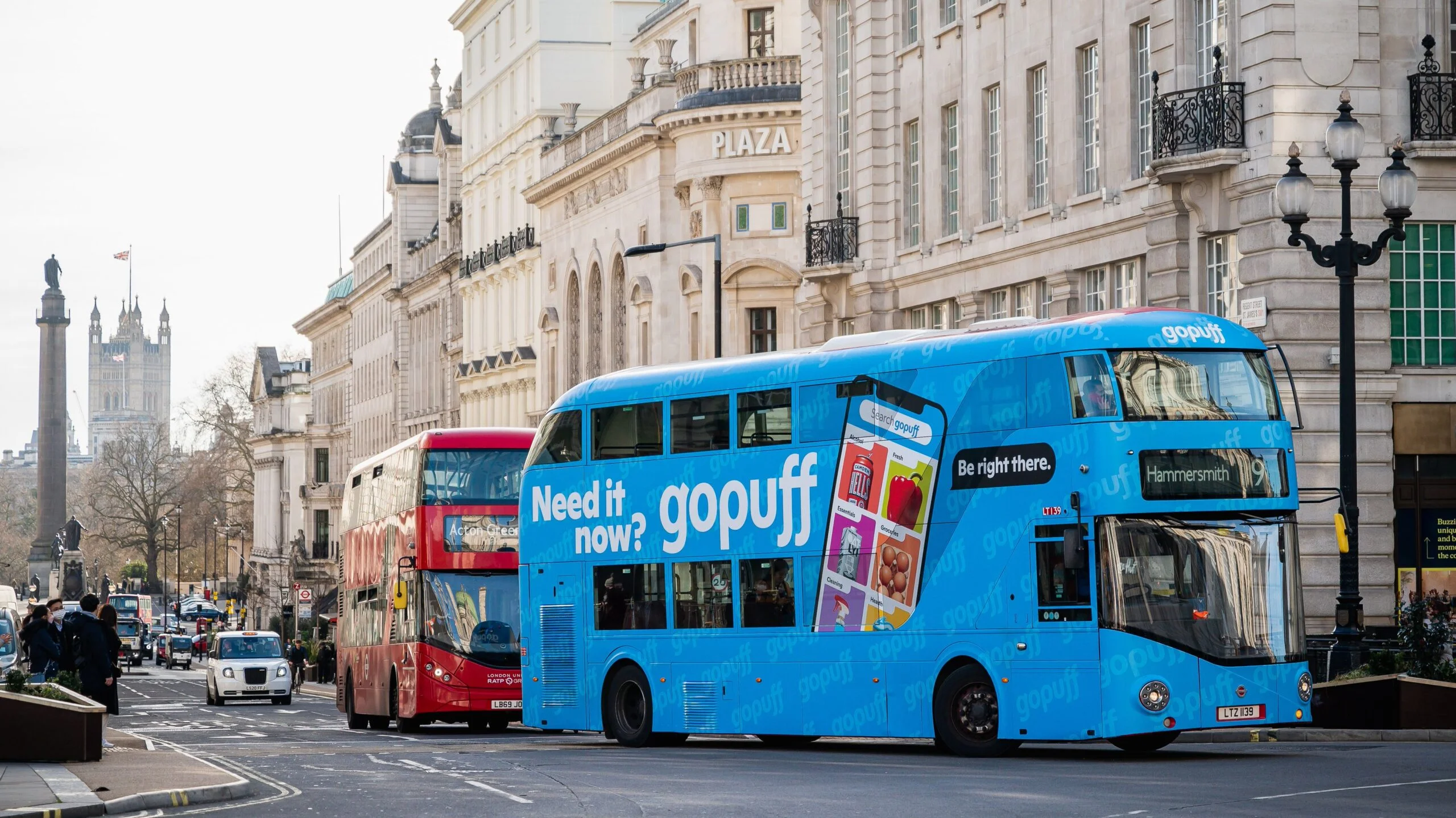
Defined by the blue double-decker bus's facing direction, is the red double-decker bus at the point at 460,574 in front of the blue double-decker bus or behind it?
behind

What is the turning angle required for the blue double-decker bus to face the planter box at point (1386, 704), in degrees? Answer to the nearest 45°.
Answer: approximately 90° to its left

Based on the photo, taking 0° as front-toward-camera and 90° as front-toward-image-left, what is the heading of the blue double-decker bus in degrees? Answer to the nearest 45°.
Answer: approximately 315°

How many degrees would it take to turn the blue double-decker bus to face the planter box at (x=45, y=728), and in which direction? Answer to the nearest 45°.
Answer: approximately 135° to its right

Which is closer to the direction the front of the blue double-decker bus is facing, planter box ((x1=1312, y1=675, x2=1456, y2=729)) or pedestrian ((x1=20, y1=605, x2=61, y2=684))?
the planter box

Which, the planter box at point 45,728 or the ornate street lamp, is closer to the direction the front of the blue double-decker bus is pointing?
the ornate street lamp

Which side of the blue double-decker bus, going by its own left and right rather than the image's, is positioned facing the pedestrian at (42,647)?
back

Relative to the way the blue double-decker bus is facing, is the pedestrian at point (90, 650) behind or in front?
behind
